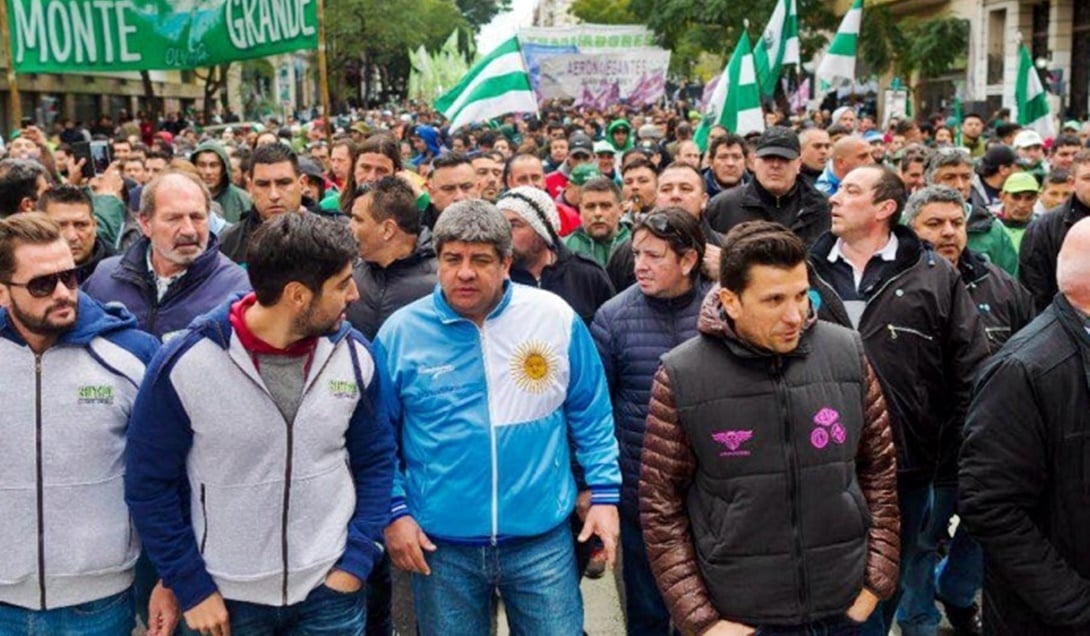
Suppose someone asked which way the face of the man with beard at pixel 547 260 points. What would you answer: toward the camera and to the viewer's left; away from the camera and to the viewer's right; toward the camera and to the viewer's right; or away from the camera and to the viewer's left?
toward the camera and to the viewer's left

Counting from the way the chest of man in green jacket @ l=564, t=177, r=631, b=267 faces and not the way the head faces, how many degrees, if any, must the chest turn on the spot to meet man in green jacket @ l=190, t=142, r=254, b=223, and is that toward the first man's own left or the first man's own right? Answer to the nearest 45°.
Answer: approximately 135° to the first man's own right

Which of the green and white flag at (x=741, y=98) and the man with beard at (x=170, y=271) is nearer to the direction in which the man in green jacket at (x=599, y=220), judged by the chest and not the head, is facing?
the man with beard

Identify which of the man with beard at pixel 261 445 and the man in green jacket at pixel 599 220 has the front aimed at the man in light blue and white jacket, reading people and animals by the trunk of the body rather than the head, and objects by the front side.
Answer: the man in green jacket

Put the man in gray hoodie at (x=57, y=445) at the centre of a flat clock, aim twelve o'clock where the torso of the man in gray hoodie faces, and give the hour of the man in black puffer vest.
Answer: The man in black puffer vest is roughly at 10 o'clock from the man in gray hoodie.

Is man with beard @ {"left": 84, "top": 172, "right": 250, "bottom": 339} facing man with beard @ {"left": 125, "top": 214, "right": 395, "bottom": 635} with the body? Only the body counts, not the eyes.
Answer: yes

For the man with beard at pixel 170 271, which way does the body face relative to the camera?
toward the camera

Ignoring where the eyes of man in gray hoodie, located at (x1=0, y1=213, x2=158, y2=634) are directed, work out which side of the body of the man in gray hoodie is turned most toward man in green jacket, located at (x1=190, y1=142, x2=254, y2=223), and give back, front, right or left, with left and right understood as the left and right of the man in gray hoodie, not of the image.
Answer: back

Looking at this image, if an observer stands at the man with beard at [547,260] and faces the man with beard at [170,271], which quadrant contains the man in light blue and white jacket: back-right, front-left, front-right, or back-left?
front-left

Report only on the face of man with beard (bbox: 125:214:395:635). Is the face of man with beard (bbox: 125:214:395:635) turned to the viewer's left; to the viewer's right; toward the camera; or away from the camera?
to the viewer's right

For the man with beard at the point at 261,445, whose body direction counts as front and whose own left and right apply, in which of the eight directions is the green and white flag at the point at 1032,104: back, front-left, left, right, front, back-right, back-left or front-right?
back-left

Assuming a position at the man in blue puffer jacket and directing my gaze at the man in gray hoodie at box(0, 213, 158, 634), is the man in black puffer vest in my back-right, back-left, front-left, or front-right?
front-left

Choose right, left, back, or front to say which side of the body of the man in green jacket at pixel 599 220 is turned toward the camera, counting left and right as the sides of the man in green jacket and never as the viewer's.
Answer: front

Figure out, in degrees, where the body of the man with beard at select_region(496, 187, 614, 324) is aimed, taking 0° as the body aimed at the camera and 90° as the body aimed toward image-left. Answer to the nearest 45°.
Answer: approximately 45°

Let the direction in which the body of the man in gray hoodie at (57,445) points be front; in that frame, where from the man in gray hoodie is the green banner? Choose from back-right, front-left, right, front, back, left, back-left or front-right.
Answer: back

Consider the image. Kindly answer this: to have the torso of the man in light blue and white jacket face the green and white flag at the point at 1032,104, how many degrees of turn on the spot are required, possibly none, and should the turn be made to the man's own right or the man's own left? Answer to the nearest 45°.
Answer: approximately 135° to the man's own left

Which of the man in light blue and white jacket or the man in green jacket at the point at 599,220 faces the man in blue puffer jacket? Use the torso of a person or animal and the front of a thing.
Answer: the man in green jacket

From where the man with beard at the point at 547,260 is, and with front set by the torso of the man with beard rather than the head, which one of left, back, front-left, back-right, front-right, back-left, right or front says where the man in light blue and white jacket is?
front-left

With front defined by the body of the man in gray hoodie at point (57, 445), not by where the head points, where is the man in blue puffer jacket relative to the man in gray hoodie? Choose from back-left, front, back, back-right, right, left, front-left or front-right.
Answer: left

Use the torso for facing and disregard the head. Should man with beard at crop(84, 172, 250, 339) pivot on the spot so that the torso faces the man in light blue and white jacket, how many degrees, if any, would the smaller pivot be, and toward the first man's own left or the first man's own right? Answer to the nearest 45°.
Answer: approximately 45° to the first man's own left
